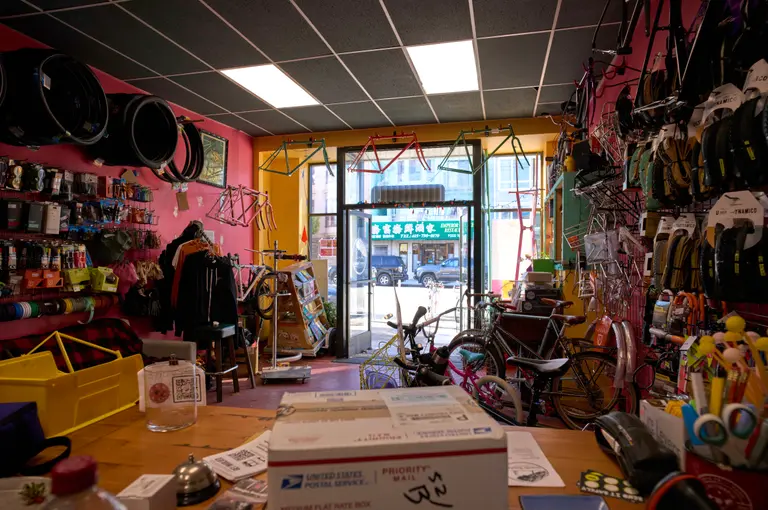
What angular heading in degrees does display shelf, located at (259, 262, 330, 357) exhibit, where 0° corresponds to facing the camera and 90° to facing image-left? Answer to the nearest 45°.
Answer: approximately 315°

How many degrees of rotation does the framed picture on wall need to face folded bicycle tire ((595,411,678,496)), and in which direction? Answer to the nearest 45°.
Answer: approximately 45° to its right

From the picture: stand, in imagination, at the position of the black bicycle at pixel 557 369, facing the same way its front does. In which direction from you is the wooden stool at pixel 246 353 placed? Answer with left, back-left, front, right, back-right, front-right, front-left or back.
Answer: front-left

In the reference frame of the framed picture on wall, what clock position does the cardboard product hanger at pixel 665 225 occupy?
The cardboard product hanger is roughly at 1 o'clock from the framed picture on wall.

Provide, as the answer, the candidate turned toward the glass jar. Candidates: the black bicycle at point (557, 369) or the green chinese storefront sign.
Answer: the green chinese storefront sign

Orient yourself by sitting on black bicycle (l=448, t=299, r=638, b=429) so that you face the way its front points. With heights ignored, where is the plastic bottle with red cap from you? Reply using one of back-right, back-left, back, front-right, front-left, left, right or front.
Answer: back-left

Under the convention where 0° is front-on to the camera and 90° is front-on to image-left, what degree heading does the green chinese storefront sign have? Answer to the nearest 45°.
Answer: approximately 0°

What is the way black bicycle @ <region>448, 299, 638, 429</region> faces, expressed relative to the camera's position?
facing away from the viewer and to the left of the viewer
